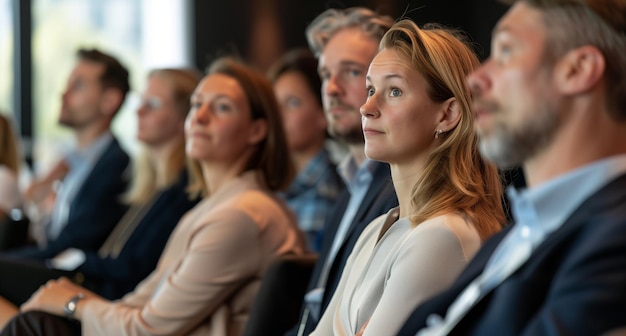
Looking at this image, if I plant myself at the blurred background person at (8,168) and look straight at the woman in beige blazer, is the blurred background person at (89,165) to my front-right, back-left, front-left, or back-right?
front-left

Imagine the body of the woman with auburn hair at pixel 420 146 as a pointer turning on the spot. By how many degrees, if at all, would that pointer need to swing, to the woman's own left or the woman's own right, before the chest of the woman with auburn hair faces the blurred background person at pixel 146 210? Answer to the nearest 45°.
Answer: approximately 90° to the woman's own right

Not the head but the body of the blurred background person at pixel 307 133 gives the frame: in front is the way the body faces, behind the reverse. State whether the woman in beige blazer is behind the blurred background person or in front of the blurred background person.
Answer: in front

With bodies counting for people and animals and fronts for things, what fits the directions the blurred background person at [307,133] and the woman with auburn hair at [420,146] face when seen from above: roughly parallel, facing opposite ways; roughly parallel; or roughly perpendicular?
roughly parallel

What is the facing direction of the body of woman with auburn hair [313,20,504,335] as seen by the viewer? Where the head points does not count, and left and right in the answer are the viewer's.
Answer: facing the viewer and to the left of the viewer

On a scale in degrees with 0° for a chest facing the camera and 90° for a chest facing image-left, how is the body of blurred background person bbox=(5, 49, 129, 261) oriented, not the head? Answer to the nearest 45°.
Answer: approximately 90°

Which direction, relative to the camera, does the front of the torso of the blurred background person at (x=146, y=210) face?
to the viewer's left

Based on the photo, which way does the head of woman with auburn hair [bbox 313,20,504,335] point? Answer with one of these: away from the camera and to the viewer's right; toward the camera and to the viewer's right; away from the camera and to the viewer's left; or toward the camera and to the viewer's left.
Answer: toward the camera and to the viewer's left

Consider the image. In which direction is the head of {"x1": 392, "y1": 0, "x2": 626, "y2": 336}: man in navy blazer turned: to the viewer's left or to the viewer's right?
to the viewer's left
